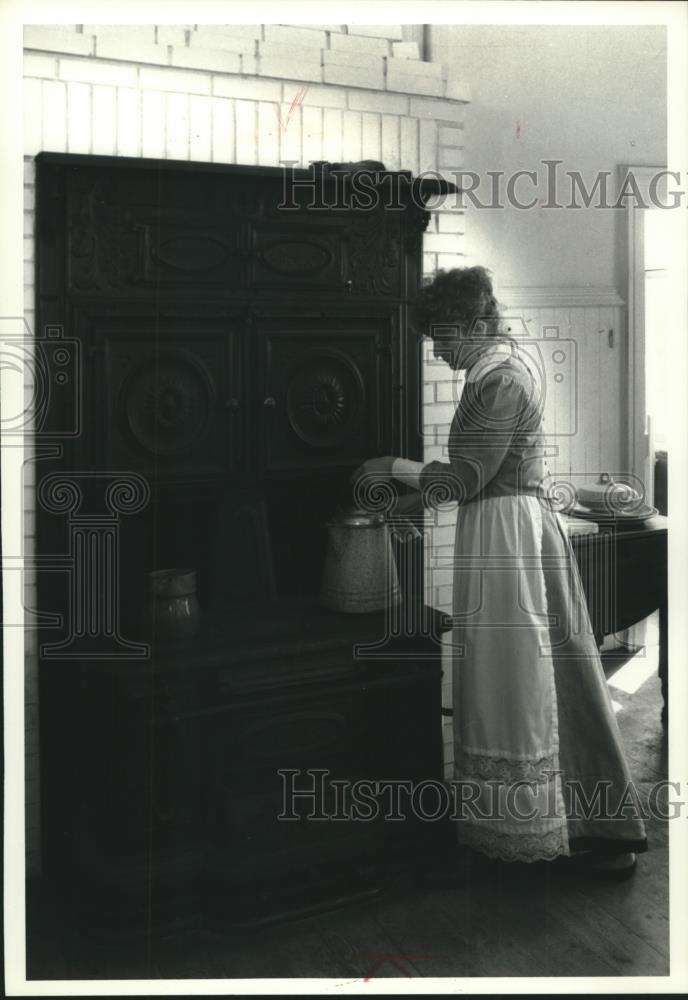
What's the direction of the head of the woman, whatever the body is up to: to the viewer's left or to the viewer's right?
to the viewer's left

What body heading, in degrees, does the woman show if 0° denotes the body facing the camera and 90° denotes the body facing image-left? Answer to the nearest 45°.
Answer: approximately 90°
